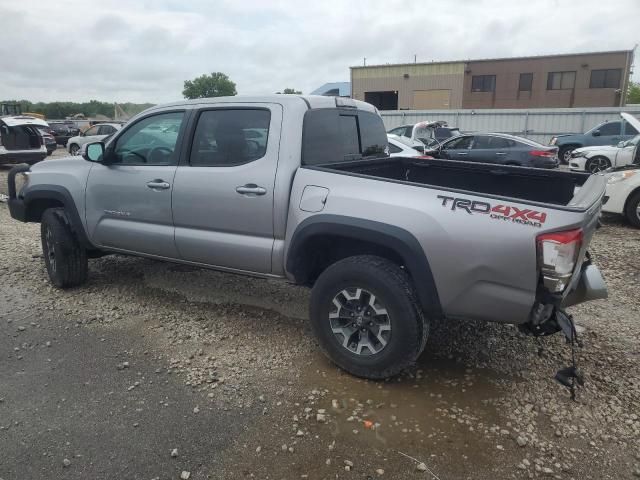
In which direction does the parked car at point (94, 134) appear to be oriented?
to the viewer's left

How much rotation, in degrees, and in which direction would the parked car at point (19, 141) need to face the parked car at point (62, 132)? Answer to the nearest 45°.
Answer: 0° — it already faces it

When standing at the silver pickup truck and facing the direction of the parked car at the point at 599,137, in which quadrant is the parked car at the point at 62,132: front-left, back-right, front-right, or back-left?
front-left

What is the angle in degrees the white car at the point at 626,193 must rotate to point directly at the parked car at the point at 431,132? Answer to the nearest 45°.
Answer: approximately 45° to its right

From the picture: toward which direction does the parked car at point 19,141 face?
away from the camera

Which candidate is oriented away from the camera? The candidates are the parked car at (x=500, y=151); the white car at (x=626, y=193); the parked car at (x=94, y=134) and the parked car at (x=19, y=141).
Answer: the parked car at (x=19, y=141)

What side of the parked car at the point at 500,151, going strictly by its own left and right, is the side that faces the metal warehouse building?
right

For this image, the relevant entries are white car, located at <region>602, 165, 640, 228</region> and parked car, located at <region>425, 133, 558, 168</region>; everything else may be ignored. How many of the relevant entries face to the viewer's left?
2

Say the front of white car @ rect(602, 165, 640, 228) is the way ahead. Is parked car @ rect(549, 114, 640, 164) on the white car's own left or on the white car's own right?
on the white car's own right

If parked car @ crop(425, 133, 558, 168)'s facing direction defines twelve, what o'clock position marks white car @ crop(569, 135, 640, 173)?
The white car is roughly at 6 o'clock from the parked car.

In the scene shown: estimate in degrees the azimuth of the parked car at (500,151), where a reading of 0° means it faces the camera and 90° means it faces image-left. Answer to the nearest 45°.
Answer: approximately 90°

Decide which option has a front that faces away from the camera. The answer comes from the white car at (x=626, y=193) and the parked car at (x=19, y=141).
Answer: the parked car

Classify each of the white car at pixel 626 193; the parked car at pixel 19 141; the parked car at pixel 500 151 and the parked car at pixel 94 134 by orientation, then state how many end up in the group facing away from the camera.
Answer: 1

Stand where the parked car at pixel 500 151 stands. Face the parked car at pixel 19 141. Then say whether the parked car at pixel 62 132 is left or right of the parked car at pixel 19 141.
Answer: right

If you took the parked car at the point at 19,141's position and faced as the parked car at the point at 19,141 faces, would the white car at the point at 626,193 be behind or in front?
behind

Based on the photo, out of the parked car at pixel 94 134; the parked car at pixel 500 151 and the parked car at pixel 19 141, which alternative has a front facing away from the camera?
the parked car at pixel 19 141

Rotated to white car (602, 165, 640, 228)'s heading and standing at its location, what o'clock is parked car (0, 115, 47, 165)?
The parked car is roughly at 12 o'clock from the white car.

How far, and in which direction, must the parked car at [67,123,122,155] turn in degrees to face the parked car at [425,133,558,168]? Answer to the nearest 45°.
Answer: approximately 135° to its left

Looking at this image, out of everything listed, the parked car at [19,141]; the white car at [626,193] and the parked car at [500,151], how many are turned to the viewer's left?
2
